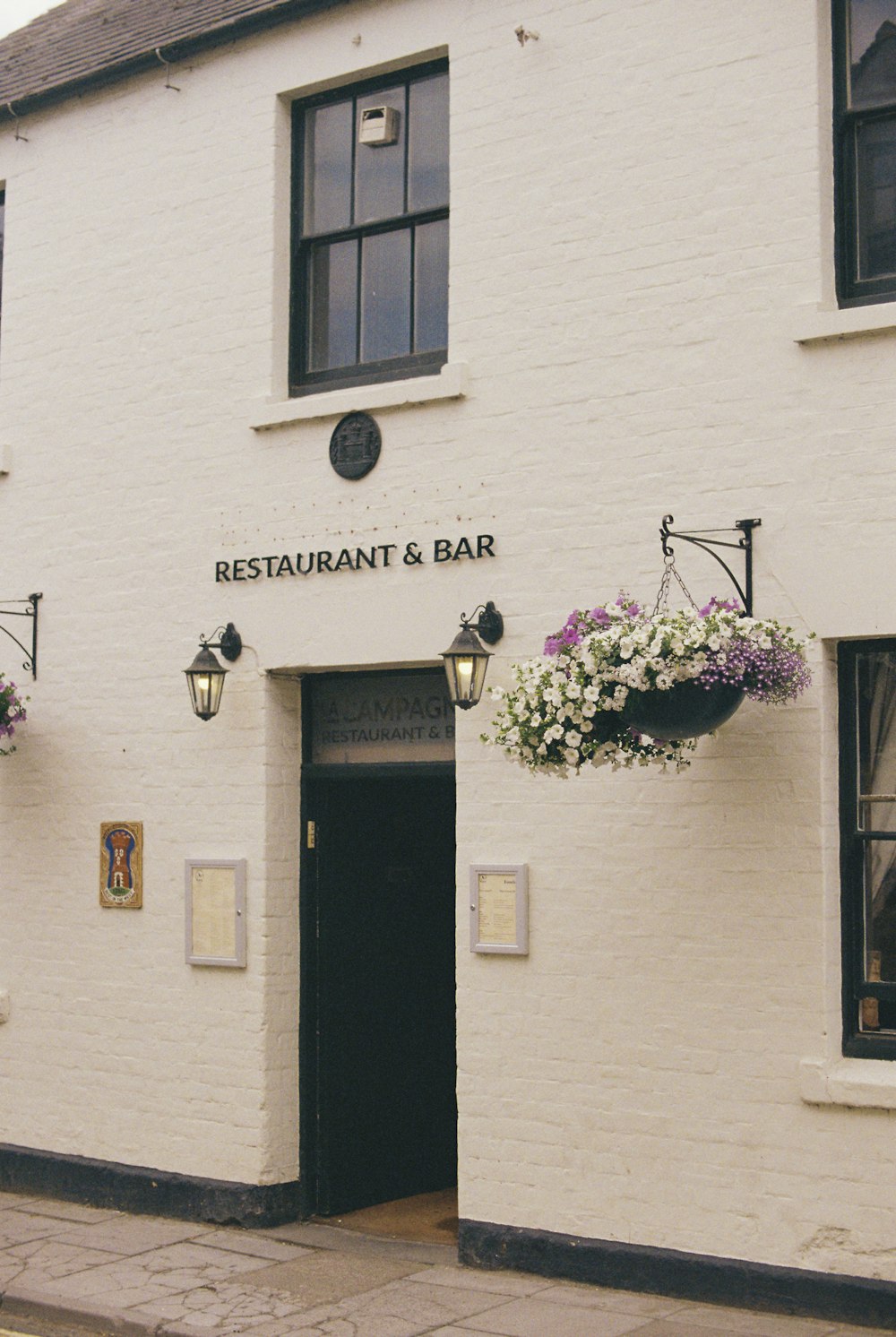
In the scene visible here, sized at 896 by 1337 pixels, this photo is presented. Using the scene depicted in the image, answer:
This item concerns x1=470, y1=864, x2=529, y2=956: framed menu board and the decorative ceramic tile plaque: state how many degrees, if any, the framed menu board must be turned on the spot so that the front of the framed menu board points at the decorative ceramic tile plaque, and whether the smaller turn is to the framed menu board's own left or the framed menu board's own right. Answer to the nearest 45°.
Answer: approximately 90° to the framed menu board's own right

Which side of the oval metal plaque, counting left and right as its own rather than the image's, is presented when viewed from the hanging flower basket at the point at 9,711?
right

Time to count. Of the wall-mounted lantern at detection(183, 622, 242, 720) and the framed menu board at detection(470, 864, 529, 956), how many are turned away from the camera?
0

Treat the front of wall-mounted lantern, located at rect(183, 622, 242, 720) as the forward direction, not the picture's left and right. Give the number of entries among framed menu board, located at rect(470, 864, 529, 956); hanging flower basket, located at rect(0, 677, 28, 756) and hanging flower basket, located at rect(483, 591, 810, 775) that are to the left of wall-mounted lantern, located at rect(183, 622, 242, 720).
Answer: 2

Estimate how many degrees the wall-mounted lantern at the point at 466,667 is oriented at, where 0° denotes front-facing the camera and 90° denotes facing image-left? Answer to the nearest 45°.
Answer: approximately 45°

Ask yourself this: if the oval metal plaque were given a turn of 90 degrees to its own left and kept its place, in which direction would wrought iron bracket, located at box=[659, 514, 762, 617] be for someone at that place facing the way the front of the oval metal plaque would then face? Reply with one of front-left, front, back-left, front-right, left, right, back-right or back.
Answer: front

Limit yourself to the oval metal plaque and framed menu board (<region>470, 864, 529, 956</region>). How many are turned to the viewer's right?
0
